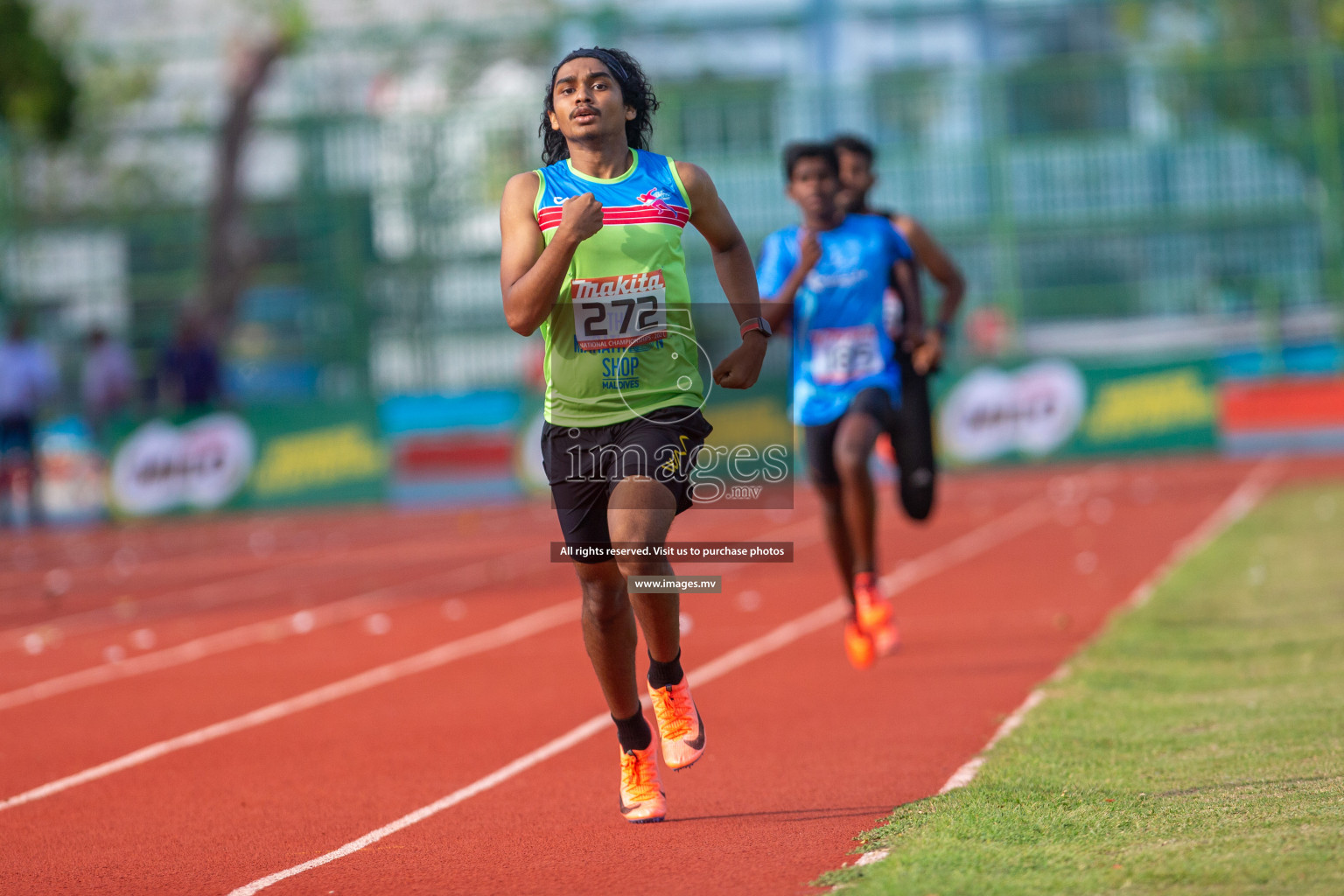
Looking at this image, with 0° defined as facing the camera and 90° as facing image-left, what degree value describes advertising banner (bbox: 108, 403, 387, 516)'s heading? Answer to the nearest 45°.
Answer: approximately 0°

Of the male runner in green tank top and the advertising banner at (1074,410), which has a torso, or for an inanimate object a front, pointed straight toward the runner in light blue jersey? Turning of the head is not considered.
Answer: the advertising banner

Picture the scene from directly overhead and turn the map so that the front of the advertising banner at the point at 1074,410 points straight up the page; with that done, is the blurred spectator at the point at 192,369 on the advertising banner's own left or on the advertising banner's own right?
on the advertising banner's own right

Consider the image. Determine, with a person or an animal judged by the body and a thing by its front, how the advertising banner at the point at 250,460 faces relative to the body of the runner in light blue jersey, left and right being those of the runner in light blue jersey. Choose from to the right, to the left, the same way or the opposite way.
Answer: the same way

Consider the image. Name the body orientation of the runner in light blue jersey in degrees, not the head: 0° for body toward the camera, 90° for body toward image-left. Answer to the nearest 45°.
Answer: approximately 0°

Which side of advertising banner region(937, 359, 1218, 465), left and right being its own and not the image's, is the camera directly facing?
front

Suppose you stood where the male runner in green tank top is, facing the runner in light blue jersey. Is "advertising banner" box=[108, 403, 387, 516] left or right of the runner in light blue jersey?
left

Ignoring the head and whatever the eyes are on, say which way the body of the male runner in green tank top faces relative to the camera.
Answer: toward the camera

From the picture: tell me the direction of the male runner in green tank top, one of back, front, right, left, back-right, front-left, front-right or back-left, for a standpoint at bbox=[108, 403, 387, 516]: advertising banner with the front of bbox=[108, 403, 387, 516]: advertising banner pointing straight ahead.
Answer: front

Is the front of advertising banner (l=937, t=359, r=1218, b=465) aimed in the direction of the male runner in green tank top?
yes

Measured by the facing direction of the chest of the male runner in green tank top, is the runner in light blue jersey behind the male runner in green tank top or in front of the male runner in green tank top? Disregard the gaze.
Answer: behind

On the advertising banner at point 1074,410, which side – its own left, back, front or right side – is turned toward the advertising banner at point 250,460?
right

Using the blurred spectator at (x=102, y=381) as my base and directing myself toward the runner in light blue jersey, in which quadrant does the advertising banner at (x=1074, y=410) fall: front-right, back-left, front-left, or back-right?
front-left

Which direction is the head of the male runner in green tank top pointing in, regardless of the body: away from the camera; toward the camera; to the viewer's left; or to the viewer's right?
toward the camera

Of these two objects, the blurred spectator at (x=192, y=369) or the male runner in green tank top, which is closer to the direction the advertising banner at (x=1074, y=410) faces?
the male runner in green tank top

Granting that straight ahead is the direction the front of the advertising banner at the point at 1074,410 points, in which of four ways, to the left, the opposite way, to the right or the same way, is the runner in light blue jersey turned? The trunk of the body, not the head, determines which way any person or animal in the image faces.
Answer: the same way
